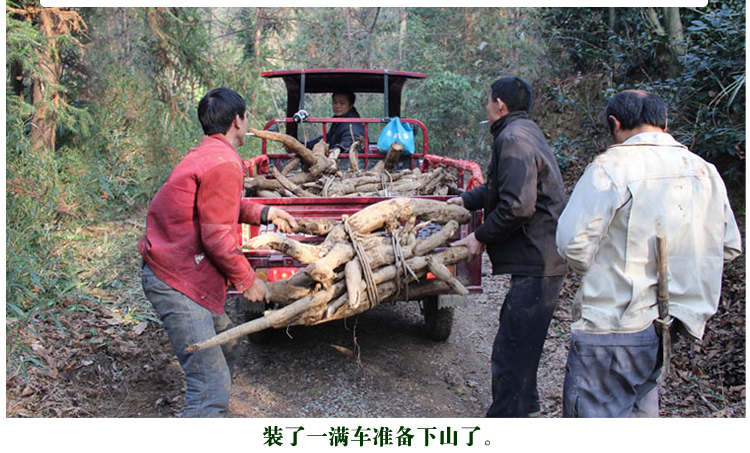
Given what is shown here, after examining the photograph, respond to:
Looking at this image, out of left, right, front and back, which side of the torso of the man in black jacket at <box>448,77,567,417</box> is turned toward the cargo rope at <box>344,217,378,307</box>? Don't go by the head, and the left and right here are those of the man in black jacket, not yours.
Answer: front

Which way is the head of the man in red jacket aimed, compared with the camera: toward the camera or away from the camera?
away from the camera

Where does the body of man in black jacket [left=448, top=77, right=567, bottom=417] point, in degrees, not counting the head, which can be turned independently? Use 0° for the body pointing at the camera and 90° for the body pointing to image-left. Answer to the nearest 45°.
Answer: approximately 90°

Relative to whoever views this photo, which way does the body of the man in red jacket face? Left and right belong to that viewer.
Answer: facing away from the viewer and to the right of the viewer

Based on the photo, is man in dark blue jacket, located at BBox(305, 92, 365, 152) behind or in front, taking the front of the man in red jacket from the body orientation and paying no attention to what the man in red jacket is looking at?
in front

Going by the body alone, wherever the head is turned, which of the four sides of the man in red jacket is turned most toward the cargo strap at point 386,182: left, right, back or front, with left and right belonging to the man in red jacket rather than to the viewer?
front

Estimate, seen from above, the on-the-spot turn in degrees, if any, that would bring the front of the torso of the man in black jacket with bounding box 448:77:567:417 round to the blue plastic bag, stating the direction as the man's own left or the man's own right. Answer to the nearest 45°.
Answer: approximately 90° to the man's own right

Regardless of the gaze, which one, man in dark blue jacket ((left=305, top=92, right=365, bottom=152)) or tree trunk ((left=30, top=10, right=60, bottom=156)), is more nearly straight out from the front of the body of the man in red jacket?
the man in dark blue jacket

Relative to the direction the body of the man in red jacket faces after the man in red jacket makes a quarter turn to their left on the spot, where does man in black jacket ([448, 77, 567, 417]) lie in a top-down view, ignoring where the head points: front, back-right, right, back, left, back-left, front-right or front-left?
back-right
